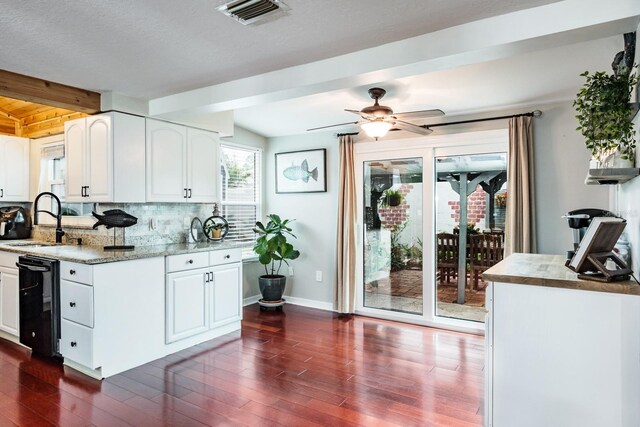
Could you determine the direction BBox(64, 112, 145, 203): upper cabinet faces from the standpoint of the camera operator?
facing the viewer and to the left of the viewer

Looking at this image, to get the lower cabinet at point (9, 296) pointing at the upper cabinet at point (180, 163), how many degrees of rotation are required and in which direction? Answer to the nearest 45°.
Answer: approximately 90° to its left

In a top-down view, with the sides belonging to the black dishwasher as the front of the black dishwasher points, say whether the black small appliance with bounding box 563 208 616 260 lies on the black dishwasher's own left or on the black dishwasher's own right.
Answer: on the black dishwasher's own left

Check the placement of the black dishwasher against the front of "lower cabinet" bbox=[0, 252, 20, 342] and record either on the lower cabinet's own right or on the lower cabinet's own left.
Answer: on the lower cabinet's own left

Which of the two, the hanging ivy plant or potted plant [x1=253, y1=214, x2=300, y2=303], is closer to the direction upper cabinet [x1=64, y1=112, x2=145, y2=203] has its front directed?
the hanging ivy plant

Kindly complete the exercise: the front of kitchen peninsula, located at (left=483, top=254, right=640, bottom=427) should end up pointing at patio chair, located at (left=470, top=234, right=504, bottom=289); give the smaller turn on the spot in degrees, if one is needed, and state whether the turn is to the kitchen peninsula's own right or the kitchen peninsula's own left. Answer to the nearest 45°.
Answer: approximately 90° to the kitchen peninsula's own right

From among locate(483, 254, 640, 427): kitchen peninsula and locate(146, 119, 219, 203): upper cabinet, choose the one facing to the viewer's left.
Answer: the kitchen peninsula

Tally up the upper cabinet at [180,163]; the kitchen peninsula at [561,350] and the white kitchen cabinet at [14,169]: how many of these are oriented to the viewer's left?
1

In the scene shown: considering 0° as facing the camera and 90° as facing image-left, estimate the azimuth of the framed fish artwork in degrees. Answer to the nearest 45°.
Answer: approximately 45°

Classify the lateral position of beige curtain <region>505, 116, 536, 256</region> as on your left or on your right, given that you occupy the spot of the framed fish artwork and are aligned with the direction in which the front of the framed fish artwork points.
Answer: on your left

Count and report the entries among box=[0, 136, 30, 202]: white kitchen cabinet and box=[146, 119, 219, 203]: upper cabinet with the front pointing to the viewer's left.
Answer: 0

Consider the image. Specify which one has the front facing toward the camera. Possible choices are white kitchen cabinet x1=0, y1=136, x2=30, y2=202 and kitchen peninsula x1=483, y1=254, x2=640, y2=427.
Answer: the white kitchen cabinet

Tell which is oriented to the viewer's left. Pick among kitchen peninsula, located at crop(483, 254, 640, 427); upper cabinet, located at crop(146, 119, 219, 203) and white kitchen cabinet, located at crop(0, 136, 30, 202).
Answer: the kitchen peninsula

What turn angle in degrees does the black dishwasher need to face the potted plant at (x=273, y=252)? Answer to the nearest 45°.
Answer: approximately 135° to its left
